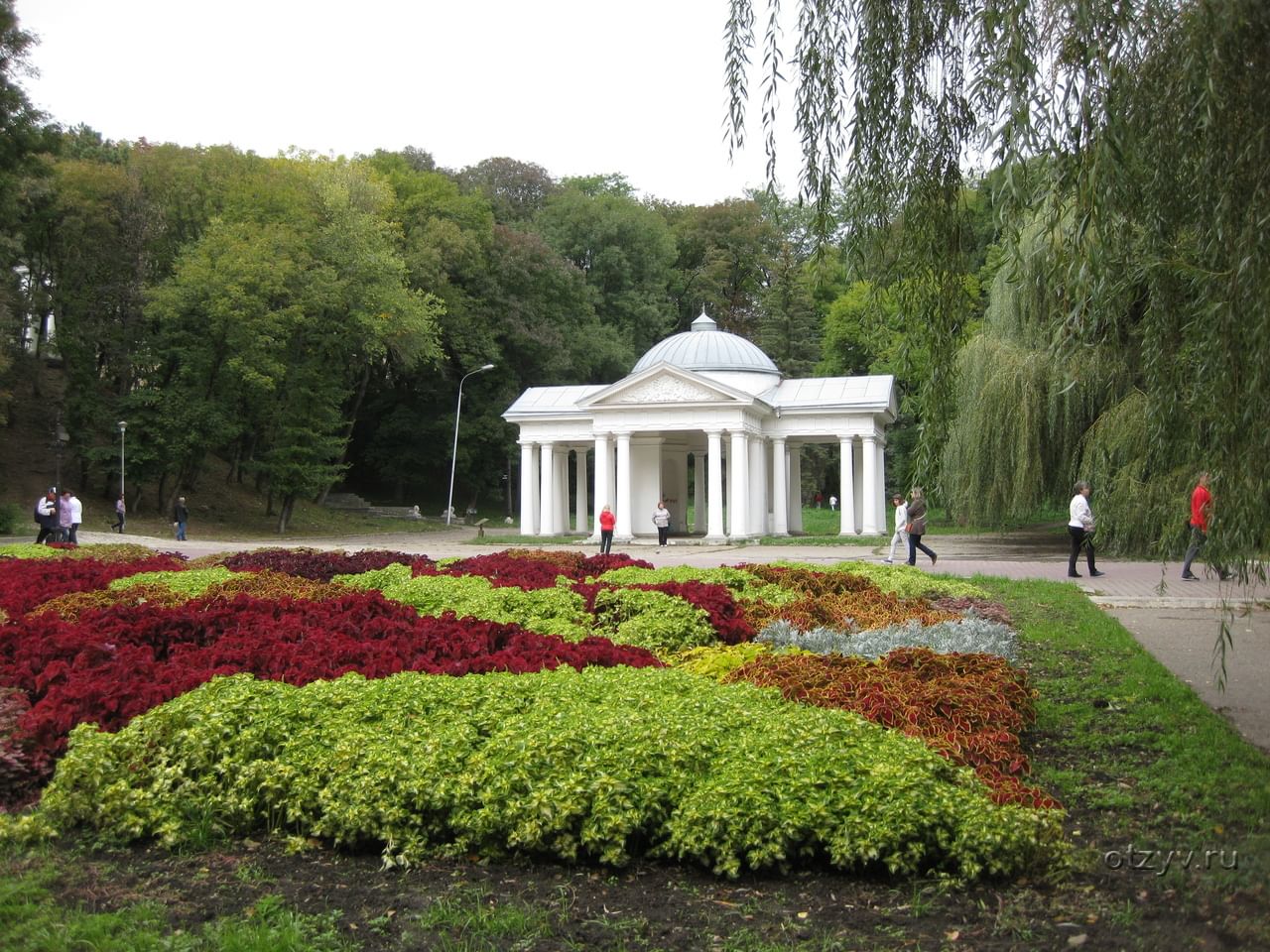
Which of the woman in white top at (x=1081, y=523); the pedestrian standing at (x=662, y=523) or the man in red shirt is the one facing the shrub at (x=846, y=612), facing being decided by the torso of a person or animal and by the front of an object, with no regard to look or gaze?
the pedestrian standing

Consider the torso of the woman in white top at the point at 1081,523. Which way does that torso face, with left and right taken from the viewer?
facing to the right of the viewer

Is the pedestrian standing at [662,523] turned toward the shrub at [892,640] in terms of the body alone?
yes

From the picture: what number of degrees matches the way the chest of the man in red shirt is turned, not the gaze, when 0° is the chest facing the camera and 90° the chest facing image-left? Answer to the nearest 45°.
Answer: approximately 270°

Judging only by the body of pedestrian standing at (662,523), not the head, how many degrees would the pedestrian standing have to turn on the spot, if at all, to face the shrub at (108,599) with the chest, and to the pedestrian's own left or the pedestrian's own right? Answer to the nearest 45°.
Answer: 0° — they already face it

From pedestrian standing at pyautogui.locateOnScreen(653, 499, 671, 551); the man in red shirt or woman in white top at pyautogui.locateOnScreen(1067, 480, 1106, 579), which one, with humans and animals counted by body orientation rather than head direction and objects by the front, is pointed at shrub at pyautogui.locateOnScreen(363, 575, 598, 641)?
the pedestrian standing

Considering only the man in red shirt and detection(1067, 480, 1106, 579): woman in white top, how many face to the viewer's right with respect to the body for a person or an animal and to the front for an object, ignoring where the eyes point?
2

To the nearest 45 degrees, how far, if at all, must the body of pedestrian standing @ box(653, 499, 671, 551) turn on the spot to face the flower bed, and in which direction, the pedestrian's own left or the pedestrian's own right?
0° — they already face it

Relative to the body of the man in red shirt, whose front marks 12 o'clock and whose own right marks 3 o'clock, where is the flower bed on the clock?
The flower bed is roughly at 4 o'clock from the man in red shirt.

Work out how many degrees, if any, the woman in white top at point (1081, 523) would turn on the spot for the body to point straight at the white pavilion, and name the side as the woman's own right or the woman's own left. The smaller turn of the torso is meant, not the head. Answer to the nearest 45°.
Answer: approximately 135° to the woman's own left

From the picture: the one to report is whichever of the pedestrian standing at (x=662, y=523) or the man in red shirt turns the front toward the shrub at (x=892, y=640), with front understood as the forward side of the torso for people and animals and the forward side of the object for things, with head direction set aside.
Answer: the pedestrian standing

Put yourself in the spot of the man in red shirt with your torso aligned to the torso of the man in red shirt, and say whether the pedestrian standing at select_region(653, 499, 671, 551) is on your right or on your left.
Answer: on your left
